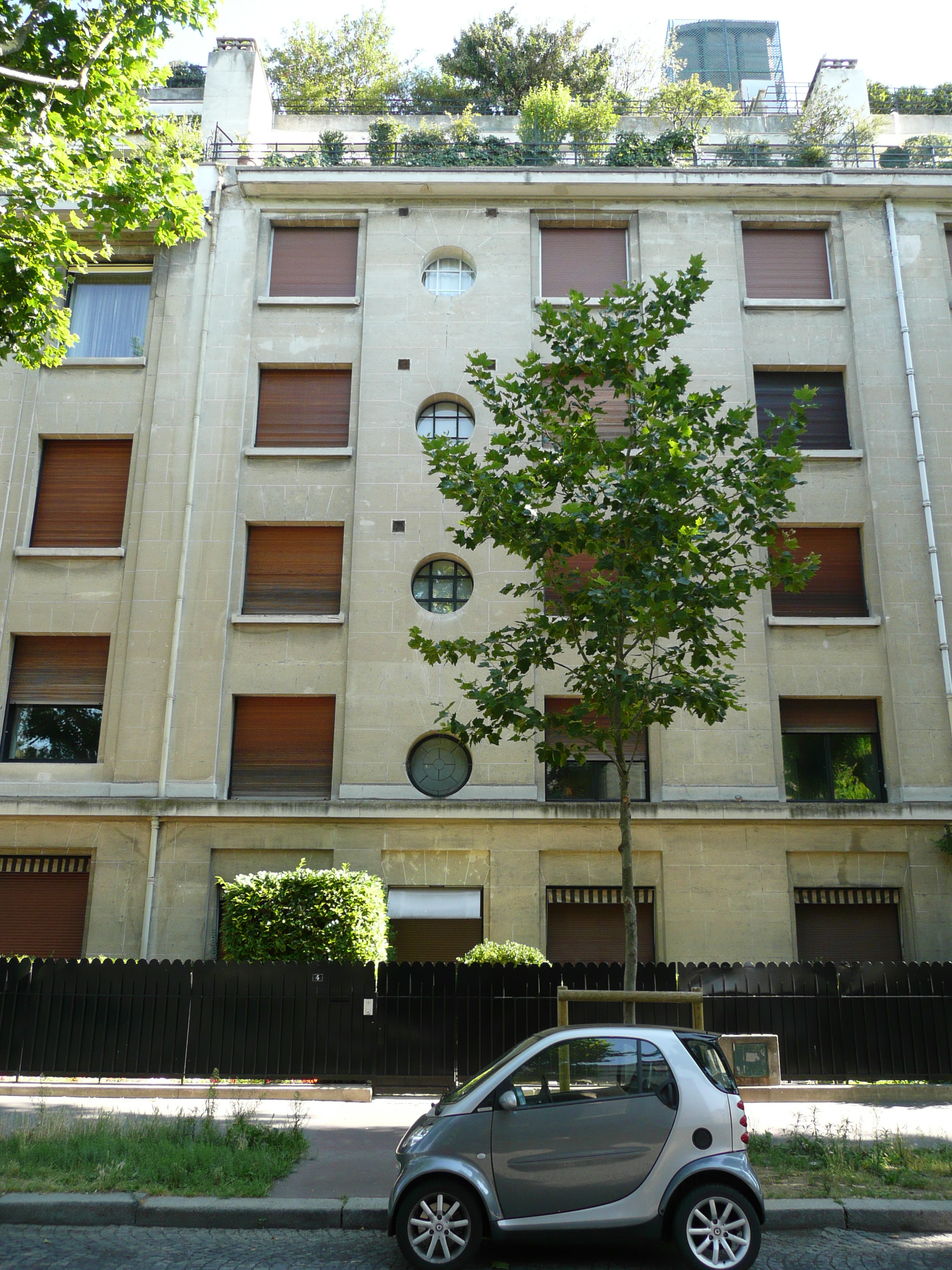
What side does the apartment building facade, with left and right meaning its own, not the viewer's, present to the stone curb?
front

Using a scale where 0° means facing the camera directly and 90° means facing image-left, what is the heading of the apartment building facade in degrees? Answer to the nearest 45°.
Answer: approximately 0°

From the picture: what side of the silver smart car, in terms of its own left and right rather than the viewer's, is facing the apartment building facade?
right

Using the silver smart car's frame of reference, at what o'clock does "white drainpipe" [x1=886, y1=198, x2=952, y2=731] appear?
The white drainpipe is roughly at 4 o'clock from the silver smart car.

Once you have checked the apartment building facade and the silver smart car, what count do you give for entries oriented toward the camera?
1

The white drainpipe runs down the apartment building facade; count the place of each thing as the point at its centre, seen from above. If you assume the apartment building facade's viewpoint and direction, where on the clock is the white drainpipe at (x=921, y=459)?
The white drainpipe is roughly at 9 o'clock from the apartment building facade.

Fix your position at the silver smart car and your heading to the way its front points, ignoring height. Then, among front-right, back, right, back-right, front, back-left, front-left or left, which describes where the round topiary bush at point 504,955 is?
right

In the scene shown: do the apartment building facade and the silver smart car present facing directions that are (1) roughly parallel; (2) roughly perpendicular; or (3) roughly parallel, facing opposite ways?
roughly perpendicular

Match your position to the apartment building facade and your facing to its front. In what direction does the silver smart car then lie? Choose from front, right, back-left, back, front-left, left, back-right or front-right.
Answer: front

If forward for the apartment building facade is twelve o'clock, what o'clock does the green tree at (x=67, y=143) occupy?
The green tree is roughly at 1 o'clock from the apartment building facade.

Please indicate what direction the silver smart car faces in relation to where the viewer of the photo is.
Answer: facing to the left of the viewer
